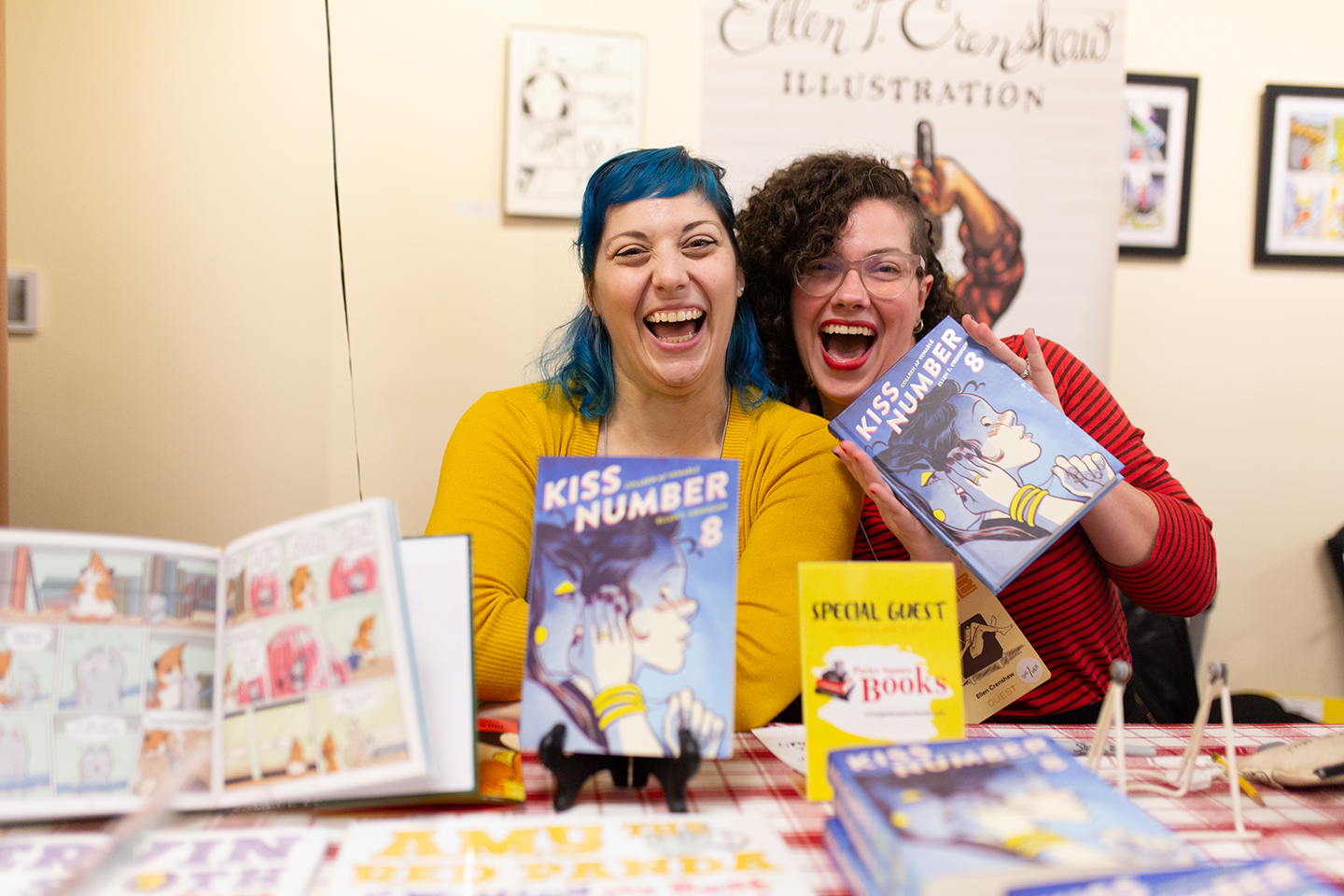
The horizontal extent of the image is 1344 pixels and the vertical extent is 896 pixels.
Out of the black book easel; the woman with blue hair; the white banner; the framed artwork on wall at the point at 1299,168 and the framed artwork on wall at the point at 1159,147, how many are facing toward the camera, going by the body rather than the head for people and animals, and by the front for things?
5

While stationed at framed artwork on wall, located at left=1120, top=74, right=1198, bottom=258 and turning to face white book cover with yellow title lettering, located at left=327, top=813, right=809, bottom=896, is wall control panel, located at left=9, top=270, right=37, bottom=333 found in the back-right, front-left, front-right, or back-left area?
front-right

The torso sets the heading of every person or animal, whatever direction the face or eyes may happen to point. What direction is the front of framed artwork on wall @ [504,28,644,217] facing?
toward the camera

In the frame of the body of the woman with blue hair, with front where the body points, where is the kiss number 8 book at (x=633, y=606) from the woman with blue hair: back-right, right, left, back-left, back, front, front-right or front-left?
front

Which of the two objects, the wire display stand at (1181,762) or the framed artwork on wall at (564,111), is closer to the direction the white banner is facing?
the wire display stand

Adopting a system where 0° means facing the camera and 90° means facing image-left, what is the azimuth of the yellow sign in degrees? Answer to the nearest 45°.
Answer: approximately 0°

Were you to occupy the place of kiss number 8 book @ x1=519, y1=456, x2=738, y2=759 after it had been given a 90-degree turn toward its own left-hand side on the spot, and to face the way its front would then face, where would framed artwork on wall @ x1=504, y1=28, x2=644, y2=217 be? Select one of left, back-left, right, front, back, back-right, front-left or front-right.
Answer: left

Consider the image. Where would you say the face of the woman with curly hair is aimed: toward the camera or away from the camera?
toward the camera

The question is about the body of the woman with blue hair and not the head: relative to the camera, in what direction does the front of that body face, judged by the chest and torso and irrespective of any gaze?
toward the camera

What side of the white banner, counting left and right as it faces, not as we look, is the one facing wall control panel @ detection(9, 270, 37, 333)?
right

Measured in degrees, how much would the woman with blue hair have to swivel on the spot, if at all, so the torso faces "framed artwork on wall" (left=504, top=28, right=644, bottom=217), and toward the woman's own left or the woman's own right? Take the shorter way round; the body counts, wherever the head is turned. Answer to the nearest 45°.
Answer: approximately 180°

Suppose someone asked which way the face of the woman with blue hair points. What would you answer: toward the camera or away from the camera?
toward the camera

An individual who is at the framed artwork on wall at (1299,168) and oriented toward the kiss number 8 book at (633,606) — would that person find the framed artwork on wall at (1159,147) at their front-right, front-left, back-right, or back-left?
front-right

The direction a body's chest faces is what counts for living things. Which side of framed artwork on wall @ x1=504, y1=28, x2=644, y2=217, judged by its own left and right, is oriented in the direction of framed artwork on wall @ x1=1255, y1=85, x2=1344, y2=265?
left

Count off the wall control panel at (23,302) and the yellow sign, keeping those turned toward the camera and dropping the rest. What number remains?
2

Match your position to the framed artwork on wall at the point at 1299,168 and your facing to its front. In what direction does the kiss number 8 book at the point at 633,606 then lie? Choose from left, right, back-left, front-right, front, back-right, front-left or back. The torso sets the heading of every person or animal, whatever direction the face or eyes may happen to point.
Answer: front

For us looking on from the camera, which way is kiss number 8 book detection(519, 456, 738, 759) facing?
facing the viewer
